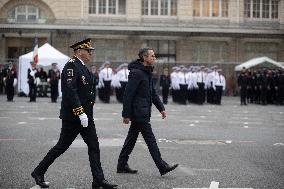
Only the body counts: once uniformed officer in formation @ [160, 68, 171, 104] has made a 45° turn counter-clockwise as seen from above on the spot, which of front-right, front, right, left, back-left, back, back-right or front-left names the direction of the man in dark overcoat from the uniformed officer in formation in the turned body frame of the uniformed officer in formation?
front-right

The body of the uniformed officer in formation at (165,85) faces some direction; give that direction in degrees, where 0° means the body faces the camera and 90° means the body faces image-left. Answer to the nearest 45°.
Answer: approximately 0°

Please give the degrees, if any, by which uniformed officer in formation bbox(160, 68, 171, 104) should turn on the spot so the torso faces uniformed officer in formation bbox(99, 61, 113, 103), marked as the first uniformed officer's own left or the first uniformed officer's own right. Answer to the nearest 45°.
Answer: approximately 90° to the first uniformed officer's own right

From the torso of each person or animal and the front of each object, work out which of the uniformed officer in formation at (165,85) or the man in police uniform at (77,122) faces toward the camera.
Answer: the uniformed officer in formation

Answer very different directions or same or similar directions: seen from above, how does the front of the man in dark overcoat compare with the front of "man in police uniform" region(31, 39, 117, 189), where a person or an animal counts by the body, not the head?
same or similar directions

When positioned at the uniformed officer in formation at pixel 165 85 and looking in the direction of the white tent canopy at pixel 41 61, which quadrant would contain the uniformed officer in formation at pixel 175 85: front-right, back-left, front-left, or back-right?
back-right

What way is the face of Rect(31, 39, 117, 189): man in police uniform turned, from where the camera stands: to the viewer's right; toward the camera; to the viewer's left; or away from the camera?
to the viewer's right

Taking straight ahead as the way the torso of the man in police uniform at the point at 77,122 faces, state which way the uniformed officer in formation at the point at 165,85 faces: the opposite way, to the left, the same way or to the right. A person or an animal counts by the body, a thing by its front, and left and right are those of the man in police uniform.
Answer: to the right

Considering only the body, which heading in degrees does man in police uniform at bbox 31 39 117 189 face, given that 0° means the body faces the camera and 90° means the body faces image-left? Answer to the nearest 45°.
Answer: approximately 270°

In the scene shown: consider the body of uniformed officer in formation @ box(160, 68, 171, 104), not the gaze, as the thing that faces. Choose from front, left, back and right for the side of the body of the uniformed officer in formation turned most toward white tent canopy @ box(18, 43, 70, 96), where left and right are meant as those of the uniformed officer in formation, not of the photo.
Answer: right

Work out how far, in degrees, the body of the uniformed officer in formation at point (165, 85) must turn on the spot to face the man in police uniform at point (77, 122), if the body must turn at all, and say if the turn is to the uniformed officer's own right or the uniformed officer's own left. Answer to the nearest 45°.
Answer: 0° — they already face them

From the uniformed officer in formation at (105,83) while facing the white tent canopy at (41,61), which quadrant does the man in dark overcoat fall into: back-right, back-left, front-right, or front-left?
back-left

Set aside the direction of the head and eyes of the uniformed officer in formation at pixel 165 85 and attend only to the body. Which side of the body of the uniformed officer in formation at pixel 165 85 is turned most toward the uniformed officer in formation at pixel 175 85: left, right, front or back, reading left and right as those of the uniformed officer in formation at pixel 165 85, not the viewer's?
left
